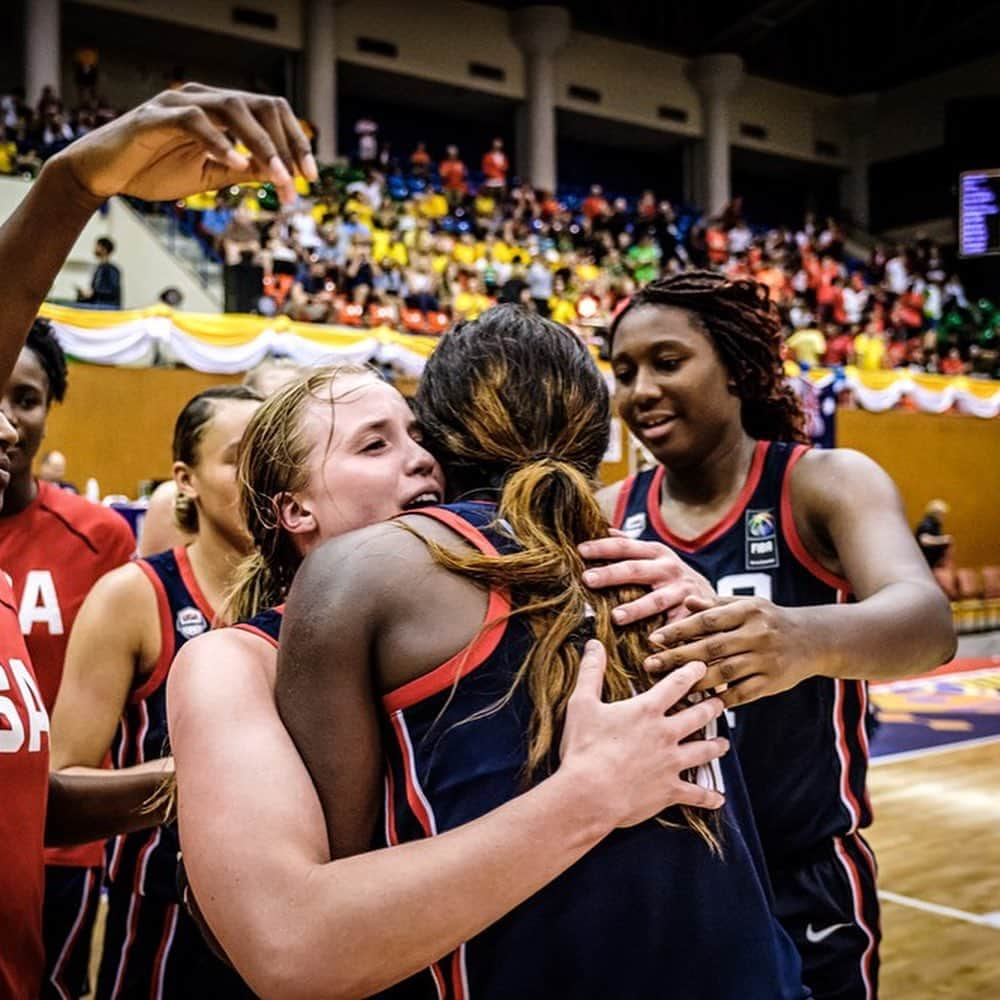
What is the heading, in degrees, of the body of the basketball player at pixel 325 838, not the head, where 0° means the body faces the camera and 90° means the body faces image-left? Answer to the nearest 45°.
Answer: approximately 315°

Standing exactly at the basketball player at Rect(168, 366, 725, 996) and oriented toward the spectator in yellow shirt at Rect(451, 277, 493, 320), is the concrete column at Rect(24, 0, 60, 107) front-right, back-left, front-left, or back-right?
front-left

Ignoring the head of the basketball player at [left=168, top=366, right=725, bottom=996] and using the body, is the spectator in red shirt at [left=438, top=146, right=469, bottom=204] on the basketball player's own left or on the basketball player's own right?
on the basketball player's own left

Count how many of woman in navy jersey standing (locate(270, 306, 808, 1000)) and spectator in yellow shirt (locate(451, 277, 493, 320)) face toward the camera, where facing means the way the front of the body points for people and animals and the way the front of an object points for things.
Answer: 1

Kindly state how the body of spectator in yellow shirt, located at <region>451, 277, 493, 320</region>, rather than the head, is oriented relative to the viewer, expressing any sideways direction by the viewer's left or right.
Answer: facing the viewer

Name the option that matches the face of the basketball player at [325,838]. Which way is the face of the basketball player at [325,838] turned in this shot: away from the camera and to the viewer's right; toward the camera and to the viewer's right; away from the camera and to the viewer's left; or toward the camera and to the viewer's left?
toward the camera and to the viewer's right

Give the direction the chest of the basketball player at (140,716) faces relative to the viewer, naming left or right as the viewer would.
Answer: facing the viewer and to the right of the viewer

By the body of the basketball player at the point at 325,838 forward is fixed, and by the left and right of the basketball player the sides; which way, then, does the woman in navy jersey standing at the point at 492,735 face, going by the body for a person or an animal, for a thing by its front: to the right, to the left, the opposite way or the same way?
the opposite way

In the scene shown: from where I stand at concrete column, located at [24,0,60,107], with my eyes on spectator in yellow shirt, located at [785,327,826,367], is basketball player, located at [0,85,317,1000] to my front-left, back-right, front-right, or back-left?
front-right

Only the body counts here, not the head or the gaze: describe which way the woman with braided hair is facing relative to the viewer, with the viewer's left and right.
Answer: facing the viewer and to the left of the viewer

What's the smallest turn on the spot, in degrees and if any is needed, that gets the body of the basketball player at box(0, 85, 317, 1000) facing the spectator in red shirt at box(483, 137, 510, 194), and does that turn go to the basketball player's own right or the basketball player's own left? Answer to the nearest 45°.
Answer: approximately 135° to the basketball player's own left

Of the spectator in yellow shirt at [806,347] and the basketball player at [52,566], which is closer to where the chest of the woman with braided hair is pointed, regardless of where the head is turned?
the basketball player

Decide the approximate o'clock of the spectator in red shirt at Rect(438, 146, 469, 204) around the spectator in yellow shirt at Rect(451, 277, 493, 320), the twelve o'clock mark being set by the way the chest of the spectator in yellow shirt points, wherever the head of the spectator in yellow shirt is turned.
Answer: The spectator in red shirt is roughly at 6 o'clock from the spectator in yellow shirt.
